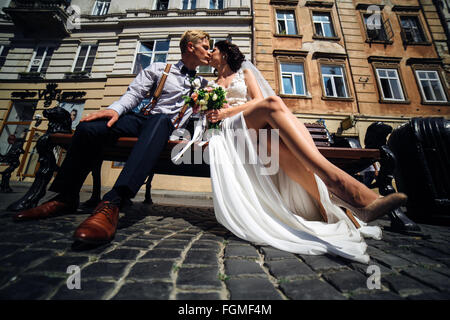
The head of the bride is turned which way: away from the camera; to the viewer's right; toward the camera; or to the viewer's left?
to the viewer's left

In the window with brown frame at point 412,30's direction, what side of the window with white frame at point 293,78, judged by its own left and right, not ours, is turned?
left

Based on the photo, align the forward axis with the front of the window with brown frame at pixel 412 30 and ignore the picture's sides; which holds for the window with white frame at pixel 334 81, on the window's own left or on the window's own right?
on the window's own right

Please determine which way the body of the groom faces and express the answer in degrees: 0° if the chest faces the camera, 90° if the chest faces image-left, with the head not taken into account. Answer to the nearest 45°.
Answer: approximately 0°

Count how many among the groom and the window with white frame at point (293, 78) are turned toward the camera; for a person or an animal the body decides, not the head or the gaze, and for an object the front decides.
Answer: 2
